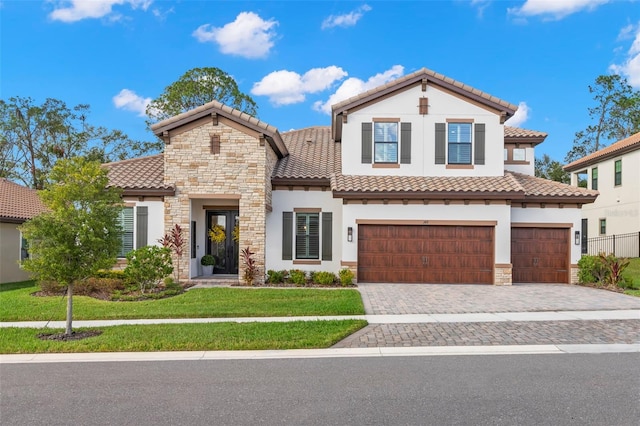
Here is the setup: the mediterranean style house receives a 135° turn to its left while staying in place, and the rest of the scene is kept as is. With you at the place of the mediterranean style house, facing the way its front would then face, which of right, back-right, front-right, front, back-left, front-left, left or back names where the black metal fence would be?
front

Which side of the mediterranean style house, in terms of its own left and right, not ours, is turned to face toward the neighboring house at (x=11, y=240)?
right

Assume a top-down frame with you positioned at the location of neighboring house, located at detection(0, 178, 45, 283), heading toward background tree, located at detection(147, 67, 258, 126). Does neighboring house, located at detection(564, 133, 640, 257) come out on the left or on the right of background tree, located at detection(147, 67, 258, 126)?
right

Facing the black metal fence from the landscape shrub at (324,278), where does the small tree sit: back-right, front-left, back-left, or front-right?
back-right

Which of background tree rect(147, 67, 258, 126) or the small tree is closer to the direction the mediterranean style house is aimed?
the small tree

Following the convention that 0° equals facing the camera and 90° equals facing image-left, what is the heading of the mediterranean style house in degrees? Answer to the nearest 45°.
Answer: approximately 0°

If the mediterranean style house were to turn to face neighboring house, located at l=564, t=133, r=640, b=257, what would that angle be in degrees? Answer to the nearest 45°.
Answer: approximately 135° to its left
